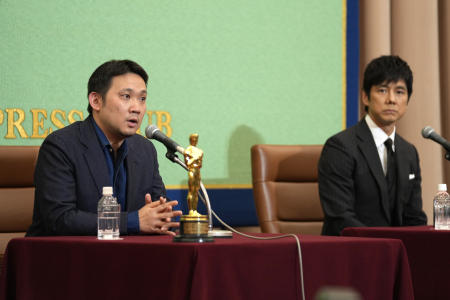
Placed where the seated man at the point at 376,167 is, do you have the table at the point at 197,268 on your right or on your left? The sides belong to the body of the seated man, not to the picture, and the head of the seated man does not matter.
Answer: on your right

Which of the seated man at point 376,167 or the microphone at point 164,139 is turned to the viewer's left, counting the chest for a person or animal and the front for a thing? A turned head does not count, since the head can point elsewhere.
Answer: the microphone

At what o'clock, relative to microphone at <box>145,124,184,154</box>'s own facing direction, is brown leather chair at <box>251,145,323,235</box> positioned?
The brown leather chair is roughly at 4 o'clock from the microphone.

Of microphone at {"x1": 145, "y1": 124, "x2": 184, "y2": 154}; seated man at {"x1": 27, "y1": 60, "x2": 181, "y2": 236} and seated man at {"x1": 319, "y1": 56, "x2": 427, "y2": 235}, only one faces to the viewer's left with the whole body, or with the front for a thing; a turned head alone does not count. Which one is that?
the microphone

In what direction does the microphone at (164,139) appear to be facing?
to the viewer's left

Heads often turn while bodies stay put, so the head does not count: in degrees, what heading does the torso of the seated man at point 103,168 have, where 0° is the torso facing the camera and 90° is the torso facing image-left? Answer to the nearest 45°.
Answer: approximately 315°

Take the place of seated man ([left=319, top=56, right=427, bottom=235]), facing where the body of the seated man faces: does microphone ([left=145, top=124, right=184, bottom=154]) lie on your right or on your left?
on your right
